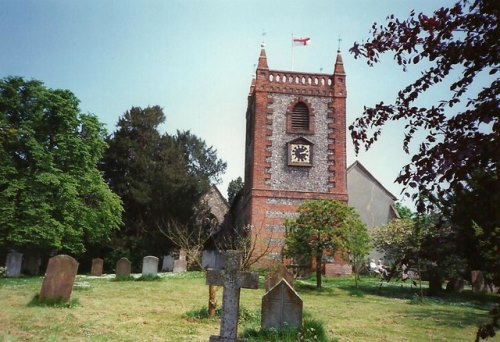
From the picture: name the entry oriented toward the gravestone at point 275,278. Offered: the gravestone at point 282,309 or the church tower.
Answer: the church tower

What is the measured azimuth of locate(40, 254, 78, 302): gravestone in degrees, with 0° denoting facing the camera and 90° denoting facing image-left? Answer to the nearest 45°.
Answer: approximately 0°

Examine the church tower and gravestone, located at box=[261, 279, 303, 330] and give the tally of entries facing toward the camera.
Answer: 2

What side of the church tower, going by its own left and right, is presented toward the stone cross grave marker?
front

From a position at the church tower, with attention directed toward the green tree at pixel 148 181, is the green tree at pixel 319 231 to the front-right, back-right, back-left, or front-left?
back-left

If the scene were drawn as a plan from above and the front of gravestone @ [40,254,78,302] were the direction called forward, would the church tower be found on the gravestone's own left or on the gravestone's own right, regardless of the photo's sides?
on the gravestone's own left

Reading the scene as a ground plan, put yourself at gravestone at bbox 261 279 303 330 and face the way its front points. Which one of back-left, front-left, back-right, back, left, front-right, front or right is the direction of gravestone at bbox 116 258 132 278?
back-right

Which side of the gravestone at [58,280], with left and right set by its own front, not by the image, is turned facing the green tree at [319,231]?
left

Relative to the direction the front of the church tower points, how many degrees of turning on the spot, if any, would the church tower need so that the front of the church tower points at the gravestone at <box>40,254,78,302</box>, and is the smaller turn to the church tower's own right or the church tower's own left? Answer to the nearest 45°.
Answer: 0° — it already faces it
